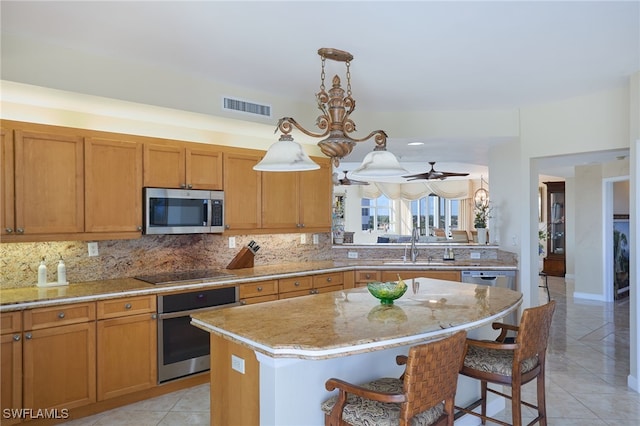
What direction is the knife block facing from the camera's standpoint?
to the viewer's right

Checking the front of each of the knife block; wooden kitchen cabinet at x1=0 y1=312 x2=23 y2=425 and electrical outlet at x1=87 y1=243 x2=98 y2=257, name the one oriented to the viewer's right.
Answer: the knife block

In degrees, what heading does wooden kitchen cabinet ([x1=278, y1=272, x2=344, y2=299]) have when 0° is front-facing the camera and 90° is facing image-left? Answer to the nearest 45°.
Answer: approximately 315°

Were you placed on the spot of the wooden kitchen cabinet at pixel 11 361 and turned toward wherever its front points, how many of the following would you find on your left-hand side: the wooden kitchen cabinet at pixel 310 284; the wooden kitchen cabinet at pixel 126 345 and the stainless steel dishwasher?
3

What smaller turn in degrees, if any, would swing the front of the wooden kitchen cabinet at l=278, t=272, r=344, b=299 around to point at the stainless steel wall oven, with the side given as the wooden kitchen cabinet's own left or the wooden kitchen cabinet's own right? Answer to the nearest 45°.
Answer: approximately 90° to the wooden kitchen cabinet's own right

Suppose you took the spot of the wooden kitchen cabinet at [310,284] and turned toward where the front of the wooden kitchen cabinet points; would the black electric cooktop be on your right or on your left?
on your right

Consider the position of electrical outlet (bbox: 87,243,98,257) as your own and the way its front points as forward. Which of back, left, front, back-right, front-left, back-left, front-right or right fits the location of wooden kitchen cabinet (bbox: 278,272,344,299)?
left
